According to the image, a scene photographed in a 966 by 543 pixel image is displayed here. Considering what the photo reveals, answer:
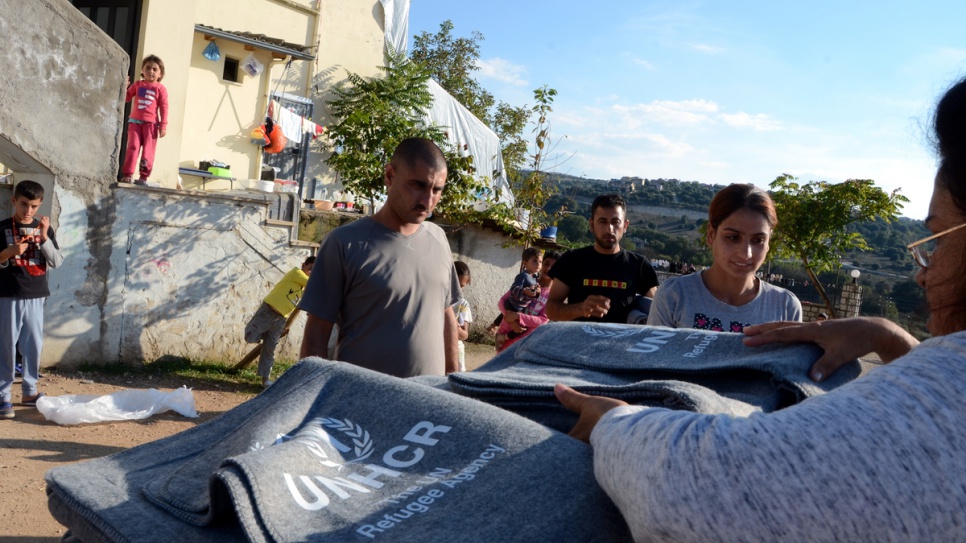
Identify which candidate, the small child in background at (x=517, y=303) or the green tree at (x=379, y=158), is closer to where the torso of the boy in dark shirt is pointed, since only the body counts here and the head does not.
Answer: the small child in background

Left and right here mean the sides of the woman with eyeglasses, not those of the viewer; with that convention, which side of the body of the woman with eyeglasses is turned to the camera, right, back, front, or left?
left

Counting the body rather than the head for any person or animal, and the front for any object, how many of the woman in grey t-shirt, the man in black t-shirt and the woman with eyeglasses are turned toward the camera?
2

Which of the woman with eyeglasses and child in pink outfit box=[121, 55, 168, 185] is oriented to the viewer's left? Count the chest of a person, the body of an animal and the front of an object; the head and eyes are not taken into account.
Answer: the woman with eyeglasses

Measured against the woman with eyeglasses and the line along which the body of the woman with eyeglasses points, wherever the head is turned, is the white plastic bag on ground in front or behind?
in front

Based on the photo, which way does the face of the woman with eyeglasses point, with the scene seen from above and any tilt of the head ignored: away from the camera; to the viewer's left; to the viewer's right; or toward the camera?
to the viewer's left

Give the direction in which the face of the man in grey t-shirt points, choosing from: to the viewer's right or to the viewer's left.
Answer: to the viewer's right

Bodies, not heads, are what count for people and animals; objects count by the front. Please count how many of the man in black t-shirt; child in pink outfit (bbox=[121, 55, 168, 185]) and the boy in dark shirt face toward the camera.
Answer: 3

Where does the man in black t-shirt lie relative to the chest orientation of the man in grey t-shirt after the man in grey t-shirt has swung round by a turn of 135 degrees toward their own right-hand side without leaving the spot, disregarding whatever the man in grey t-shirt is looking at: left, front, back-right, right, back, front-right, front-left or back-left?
back-right

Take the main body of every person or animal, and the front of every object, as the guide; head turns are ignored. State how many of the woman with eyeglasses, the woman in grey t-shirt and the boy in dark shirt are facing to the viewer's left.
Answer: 1
